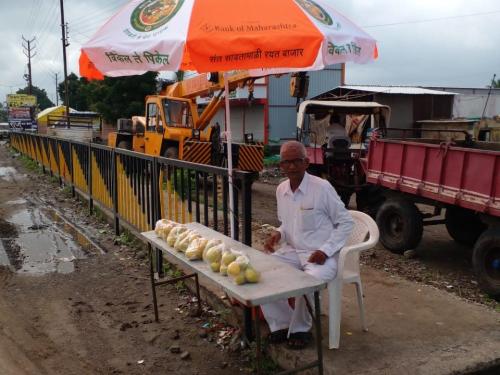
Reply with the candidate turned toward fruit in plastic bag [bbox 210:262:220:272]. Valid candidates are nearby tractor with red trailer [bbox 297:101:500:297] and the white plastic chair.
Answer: the white plastic chair

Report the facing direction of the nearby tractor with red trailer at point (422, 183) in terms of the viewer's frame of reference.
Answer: facing away from the viewer and to the left of the viewer

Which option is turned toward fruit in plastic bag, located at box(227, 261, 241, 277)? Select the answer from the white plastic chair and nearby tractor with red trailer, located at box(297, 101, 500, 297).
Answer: the white plastic chair

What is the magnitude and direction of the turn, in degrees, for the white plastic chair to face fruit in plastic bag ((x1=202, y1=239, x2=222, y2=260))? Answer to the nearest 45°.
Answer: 0° — it already faces it

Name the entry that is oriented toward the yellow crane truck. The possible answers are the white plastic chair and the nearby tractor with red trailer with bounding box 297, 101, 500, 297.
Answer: the nearby tractor with red trailer

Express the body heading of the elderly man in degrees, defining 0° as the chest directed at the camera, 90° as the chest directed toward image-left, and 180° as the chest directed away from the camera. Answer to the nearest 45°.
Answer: approximately 45°

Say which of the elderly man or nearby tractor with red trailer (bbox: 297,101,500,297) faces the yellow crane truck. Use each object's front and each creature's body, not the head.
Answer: the nearby tractor with red trailer

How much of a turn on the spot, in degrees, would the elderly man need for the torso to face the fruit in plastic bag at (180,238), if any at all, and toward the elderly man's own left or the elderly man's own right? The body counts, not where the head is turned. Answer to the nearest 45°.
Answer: approximately 45° to the elderly man's own right
